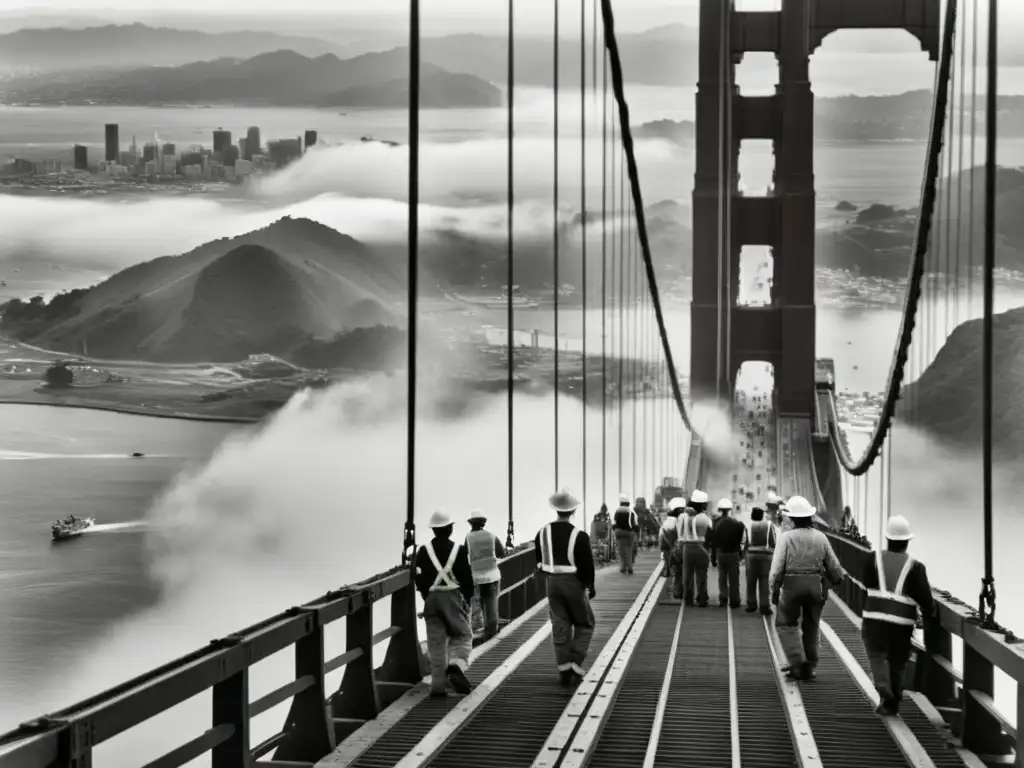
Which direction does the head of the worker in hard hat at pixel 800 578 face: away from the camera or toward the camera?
away from the camera

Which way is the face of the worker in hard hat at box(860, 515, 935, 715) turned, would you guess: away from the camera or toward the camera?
away from the camera

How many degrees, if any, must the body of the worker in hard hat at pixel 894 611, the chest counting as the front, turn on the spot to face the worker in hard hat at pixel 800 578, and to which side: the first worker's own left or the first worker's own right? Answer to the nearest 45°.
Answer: approximately 45° to the first worker's own left

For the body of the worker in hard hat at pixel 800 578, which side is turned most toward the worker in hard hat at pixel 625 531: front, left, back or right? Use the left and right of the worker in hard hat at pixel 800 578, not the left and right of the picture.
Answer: front

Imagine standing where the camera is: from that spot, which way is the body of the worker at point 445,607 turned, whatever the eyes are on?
away from the camera

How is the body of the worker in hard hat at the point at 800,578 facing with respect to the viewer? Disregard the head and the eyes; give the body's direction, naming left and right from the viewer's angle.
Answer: facing away from the viewer

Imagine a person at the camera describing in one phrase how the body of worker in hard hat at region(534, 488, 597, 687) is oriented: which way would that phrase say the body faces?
away from the camera

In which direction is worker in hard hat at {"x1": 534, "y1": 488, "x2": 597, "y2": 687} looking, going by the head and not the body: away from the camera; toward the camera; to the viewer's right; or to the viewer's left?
away from the camera

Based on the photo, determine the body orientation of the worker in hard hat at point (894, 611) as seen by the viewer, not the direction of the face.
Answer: away from the camera

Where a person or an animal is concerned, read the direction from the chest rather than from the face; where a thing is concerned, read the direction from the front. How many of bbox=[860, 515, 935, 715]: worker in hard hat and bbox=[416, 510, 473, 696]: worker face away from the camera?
2

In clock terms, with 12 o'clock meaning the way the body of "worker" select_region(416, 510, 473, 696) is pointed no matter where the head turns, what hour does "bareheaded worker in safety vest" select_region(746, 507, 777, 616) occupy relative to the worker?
The bareheaded worker in safety vest is roughly at 1 o'clock from the worker.

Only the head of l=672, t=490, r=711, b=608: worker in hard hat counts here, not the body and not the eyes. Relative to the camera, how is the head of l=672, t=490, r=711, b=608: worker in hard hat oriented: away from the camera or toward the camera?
away from the camera
